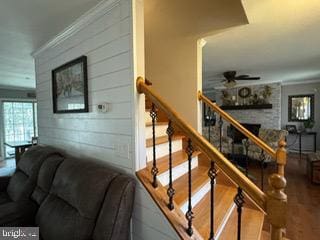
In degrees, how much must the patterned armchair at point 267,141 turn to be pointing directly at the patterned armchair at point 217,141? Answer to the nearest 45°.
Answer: approximately 45° to its right

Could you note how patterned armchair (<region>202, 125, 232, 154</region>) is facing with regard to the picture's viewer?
facing the viewer and to the right of the viewer

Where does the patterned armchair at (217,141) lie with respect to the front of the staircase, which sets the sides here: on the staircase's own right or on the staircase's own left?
on the staircase's own left

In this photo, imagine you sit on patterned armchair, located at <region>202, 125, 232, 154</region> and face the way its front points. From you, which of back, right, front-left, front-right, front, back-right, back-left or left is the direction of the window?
back-right

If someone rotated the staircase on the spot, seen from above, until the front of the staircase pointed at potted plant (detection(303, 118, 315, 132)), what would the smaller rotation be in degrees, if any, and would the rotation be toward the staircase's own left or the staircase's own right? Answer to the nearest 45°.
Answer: approximately 90° to the staircase's own left

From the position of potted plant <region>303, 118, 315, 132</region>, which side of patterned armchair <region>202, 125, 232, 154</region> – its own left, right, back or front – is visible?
left

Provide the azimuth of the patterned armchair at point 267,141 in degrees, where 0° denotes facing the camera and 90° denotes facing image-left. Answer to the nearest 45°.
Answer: approximately 45°

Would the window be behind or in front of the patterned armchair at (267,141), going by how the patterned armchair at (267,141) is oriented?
in front

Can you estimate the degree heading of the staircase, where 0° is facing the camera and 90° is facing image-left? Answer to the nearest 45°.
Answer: approximately 315°

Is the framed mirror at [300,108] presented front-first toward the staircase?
yes
